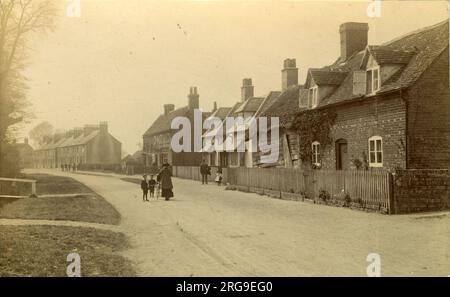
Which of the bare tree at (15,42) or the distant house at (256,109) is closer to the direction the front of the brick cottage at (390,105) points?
the bare tree

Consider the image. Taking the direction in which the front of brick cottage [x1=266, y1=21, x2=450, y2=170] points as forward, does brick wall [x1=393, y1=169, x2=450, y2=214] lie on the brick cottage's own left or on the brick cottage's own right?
on the brick cottage's own left

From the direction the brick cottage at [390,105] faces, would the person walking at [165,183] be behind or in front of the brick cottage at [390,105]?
in front

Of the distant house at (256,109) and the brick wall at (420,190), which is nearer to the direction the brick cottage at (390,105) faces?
the brick wall

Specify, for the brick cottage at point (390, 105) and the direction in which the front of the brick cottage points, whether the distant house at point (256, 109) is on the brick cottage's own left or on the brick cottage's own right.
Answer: on the brick cottage's own right

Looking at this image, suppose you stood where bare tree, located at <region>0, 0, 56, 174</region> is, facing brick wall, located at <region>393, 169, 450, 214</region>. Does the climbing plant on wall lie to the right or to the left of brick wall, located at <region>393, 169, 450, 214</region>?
left

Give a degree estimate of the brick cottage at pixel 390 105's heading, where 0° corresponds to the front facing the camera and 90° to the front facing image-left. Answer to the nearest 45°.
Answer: approximately 45°

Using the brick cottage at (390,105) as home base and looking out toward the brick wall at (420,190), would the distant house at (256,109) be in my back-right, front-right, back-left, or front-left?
back-right

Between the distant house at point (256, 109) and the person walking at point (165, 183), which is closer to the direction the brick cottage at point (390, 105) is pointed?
the person walking
